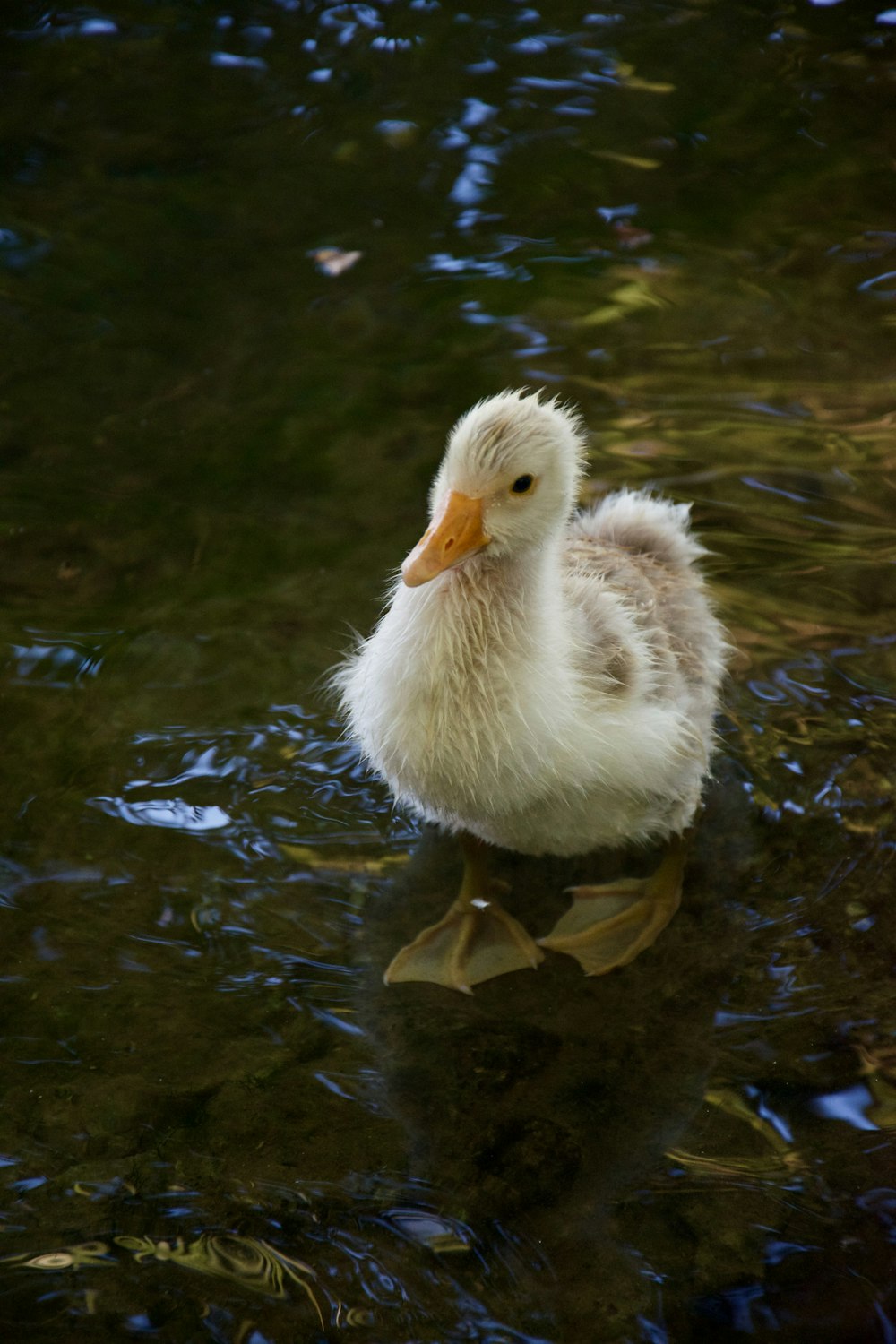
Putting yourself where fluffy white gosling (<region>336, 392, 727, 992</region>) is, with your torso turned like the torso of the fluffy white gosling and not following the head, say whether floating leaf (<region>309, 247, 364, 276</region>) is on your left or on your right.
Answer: on your right

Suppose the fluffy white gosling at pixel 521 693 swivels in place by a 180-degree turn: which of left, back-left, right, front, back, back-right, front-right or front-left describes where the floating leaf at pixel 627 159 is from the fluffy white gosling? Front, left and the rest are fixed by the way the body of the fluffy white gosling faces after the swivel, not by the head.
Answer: front-left

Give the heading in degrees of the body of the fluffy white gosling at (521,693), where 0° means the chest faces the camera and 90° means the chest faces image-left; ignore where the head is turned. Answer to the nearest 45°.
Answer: approximately 45°
